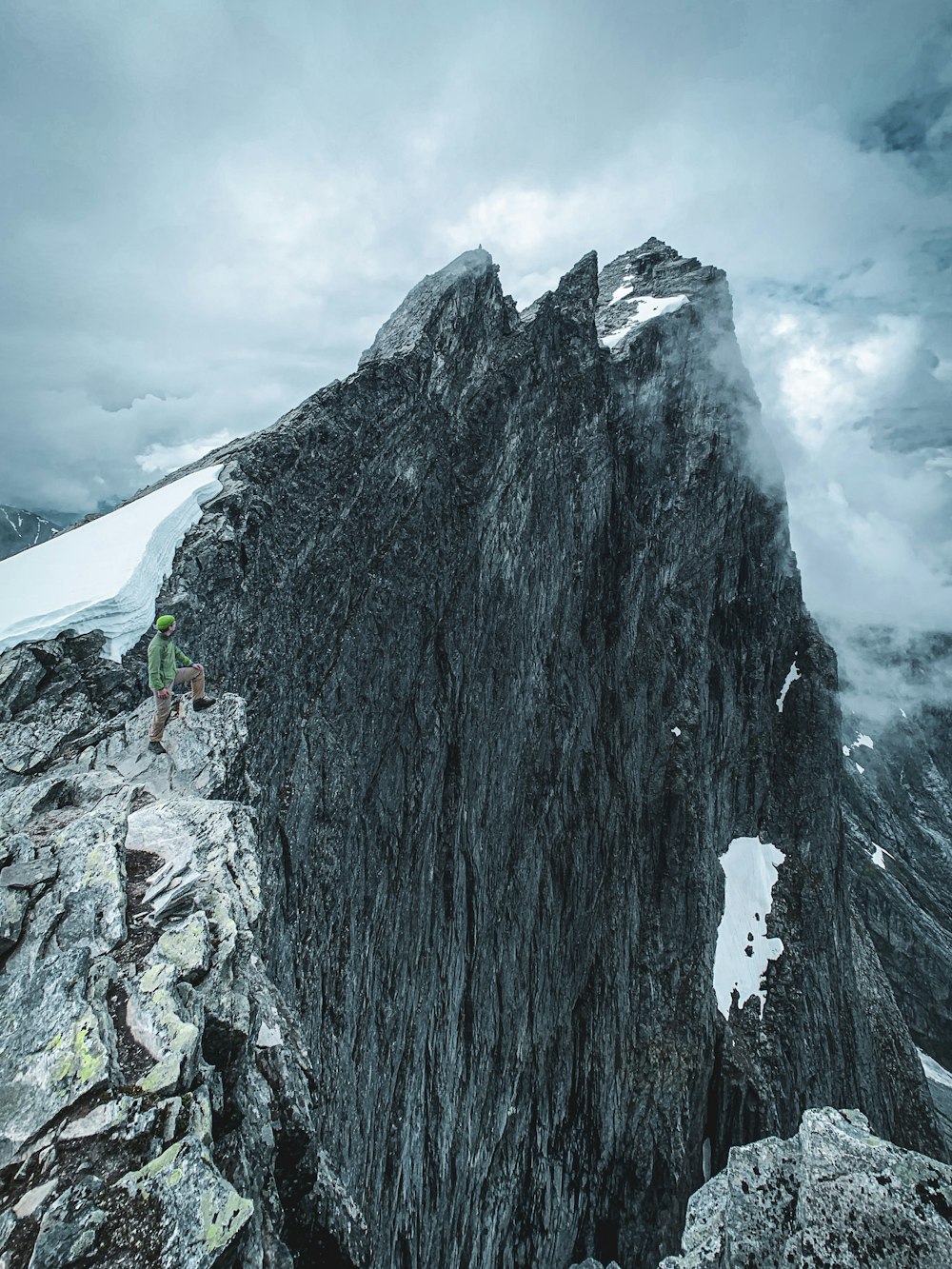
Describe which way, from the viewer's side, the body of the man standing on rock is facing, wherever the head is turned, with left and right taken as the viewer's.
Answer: facing to the right of the viewer
